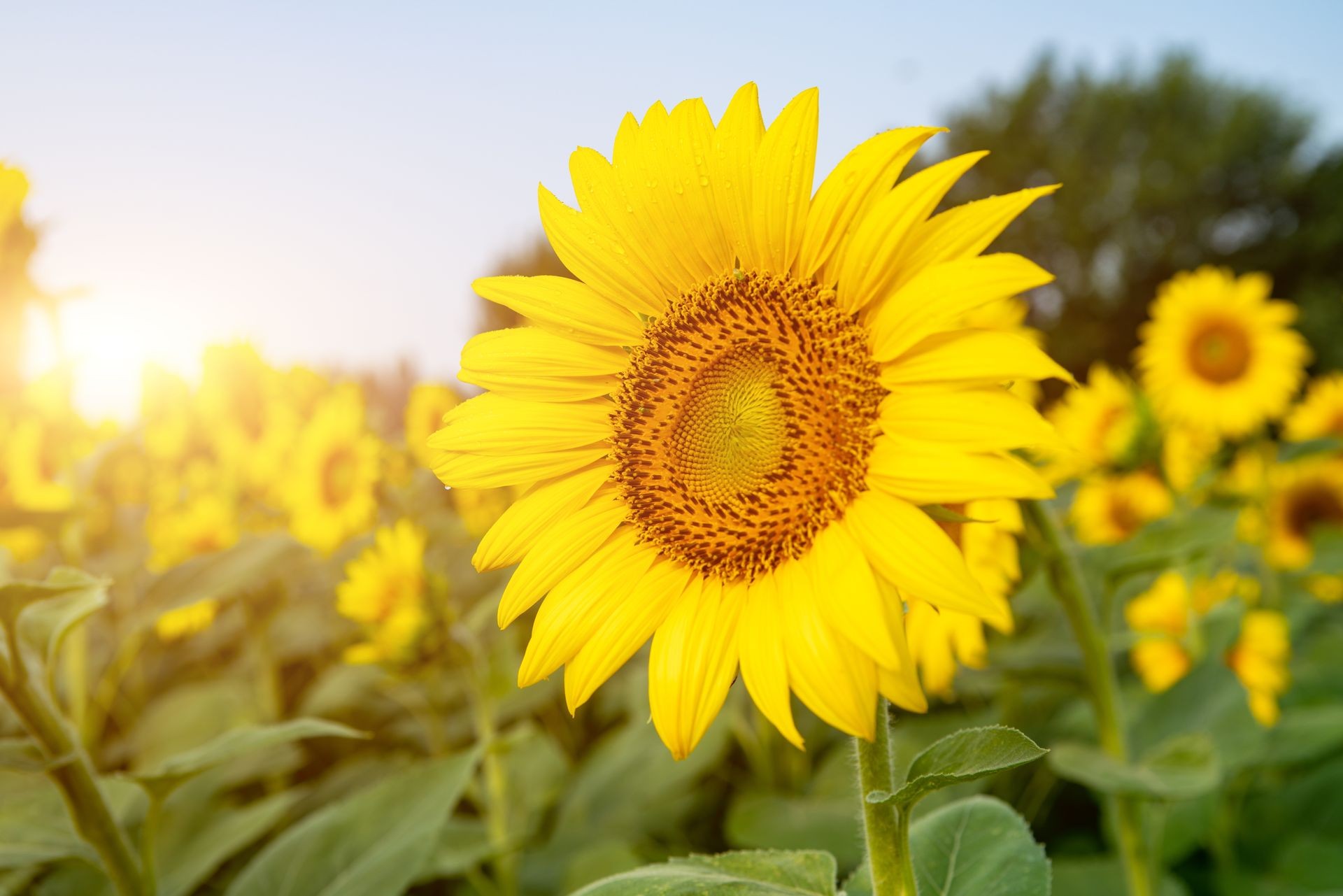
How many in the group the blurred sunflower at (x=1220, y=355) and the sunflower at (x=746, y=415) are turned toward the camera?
2

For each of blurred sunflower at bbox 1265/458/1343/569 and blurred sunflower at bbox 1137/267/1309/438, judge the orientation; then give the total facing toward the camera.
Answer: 2

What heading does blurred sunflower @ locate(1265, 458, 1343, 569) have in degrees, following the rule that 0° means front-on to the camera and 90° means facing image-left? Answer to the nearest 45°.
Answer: approximately 0°

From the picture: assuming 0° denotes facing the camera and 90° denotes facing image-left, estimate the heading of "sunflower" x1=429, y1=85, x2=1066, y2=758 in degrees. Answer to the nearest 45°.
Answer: approximately 0°

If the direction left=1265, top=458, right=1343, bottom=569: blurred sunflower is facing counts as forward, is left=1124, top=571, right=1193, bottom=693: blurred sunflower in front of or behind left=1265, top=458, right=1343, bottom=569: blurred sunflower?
in front
